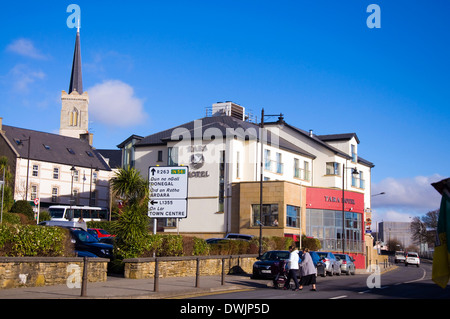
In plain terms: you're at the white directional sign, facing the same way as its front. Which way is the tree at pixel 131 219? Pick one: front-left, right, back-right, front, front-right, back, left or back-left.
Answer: right

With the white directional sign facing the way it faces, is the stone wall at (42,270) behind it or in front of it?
in front

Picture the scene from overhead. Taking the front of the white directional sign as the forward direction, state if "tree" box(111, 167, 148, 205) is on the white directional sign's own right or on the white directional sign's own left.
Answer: on the white directional sign's own right

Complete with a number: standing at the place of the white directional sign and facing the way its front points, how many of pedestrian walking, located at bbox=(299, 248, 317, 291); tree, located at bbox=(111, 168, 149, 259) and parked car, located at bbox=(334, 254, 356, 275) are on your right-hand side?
1

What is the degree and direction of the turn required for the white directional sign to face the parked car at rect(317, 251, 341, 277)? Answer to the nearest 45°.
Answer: approximately 135° to its left

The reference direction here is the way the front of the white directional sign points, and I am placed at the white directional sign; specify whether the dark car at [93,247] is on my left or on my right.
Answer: on my right
